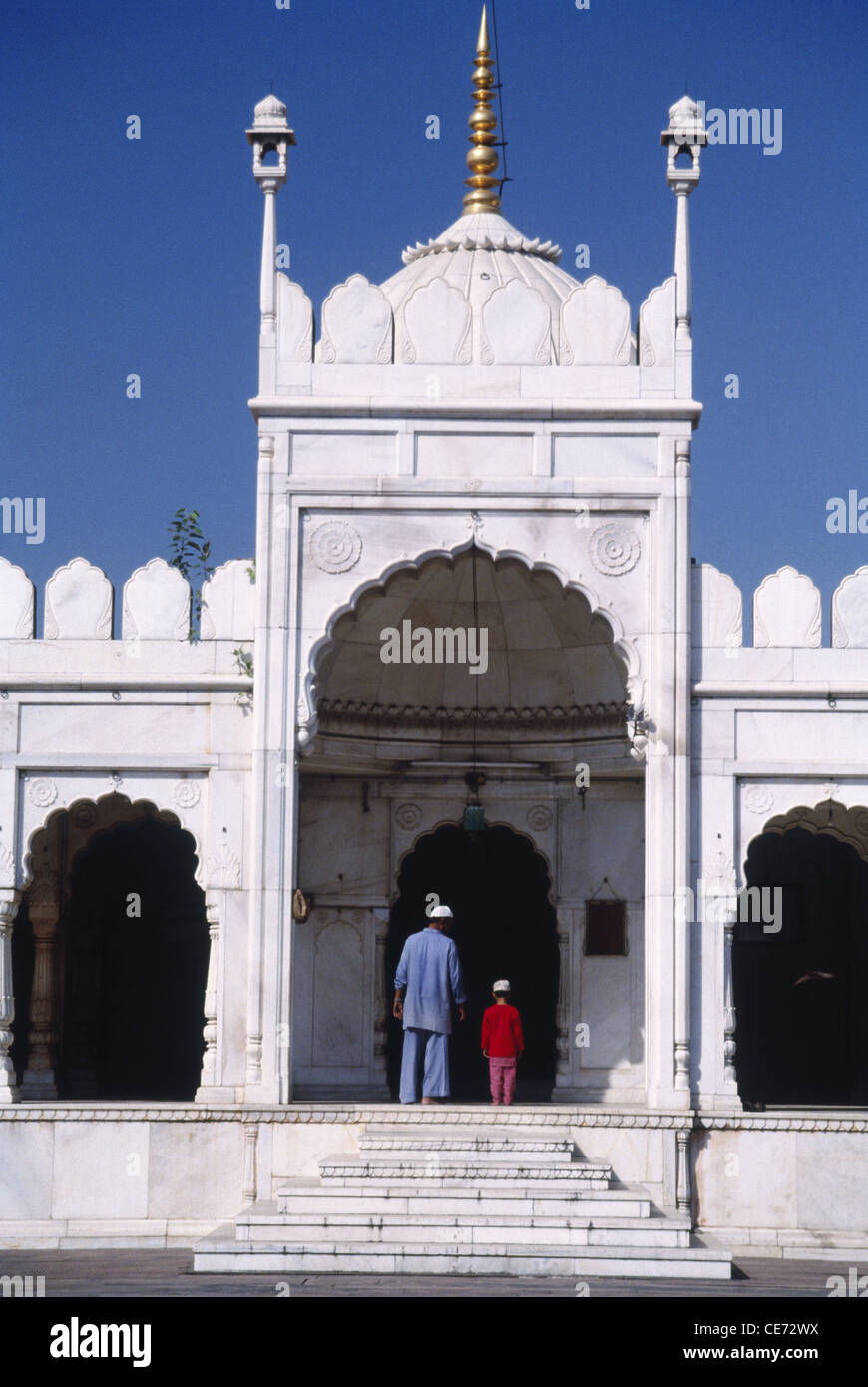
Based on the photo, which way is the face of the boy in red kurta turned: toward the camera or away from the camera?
away from the camera

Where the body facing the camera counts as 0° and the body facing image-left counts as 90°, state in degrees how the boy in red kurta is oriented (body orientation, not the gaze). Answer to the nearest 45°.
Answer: approximately 180°

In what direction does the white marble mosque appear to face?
toward the camera

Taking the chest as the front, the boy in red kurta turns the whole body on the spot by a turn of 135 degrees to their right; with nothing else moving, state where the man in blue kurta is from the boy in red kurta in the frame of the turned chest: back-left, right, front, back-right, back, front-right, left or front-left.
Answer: right
